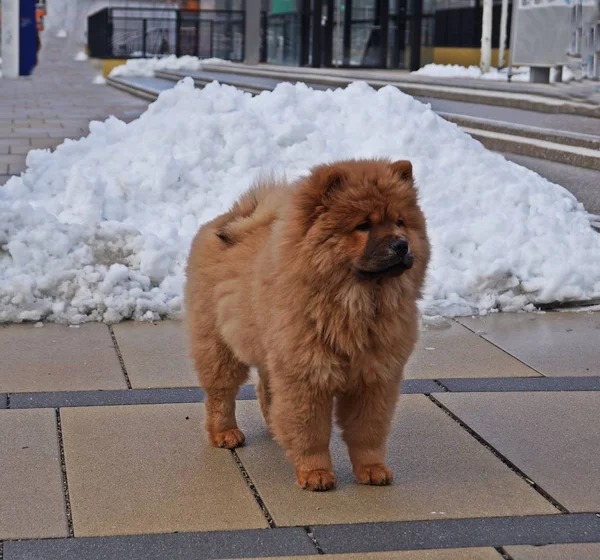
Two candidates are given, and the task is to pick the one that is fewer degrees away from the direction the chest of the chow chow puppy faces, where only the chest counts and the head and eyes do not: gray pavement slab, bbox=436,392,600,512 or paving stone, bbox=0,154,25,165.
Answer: the gray pavement slab

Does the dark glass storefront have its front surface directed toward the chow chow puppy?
yes

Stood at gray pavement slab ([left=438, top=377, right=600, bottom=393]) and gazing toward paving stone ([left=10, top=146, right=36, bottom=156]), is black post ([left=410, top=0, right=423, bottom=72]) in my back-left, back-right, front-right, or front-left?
front-right

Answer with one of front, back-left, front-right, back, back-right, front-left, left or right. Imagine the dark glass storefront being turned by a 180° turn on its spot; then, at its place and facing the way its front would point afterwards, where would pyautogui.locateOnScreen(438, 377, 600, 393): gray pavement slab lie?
back

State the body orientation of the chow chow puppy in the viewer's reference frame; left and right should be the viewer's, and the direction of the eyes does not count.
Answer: facing the viewer and to the right of the viewer

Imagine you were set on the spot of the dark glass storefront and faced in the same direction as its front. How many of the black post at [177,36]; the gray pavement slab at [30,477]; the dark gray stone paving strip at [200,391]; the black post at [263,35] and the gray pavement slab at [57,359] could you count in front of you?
3

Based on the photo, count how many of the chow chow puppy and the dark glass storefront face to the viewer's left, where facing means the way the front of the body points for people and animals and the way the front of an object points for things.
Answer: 0

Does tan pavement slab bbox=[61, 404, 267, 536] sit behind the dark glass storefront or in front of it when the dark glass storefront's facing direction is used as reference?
in front

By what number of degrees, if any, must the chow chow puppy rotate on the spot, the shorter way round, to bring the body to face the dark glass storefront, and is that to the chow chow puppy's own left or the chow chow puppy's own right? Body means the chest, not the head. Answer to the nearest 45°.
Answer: approximately 135° to the chow chow puppy's own left

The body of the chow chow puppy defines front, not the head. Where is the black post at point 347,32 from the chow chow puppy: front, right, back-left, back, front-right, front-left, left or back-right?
back-left

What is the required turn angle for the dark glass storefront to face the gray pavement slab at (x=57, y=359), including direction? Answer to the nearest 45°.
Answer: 0° — it already faces it

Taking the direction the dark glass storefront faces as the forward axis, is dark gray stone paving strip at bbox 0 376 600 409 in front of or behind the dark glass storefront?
in front

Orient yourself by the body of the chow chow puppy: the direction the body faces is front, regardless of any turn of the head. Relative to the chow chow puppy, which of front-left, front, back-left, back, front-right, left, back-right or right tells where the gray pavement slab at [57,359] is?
back

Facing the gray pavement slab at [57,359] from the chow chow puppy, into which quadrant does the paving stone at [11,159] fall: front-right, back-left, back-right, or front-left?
front-right

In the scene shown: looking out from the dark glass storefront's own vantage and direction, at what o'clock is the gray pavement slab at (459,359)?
The gray pavement slab is roughly at 12 o'clock from the dark glass storefront.

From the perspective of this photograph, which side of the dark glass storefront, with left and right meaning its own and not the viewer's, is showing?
front
